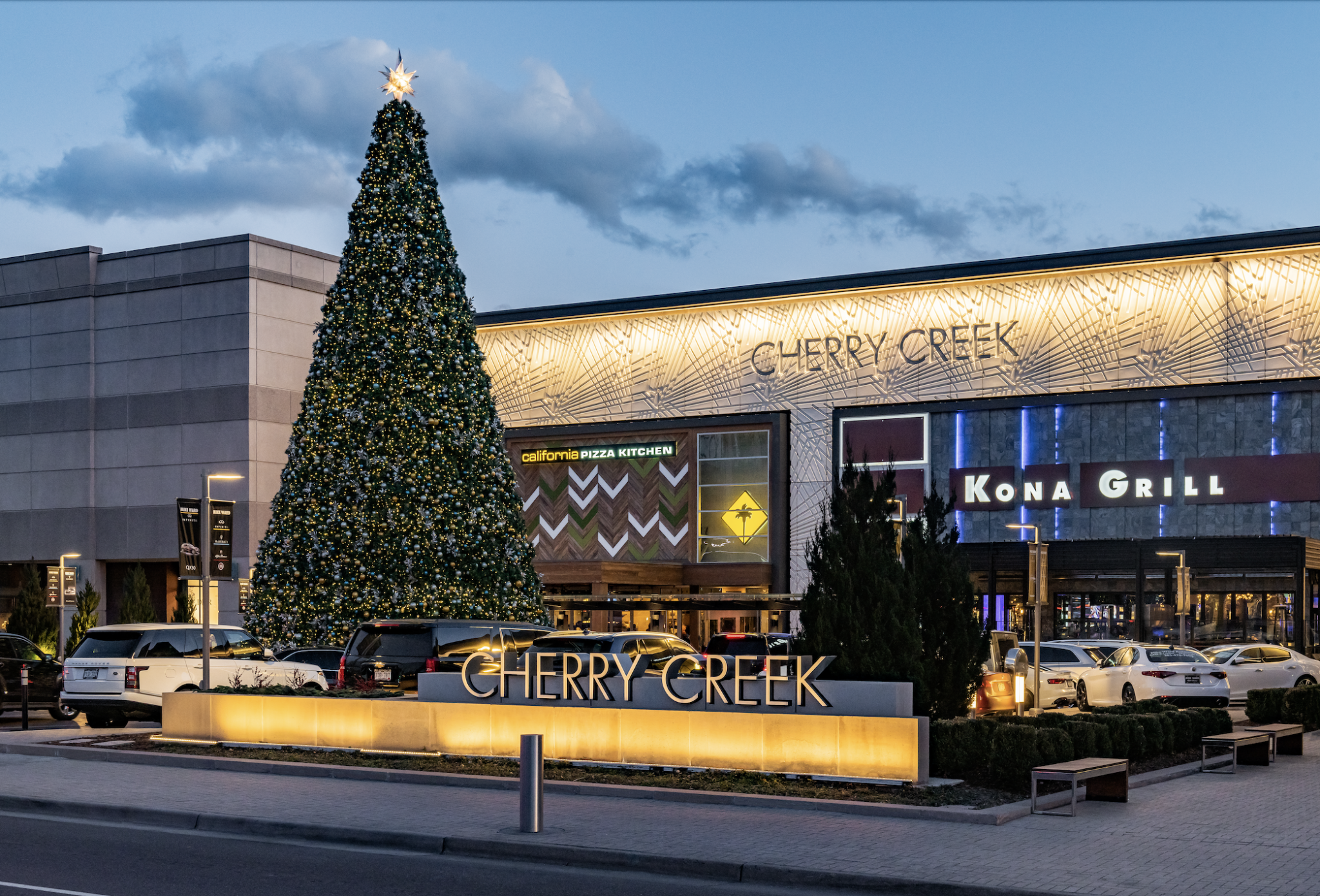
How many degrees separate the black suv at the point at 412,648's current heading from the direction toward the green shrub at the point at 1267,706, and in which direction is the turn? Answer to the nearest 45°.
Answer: approximately 45° to its right

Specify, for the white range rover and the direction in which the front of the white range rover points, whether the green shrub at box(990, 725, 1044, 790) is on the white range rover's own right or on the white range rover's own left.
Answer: on the white range rover's own right

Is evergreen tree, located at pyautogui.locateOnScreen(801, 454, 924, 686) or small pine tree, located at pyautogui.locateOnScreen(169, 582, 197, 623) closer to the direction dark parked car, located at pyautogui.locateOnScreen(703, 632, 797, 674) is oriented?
the small pine tree

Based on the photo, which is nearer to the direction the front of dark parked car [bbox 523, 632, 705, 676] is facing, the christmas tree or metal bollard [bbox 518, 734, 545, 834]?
the christmas tree

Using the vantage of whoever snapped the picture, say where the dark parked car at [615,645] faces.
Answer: facing away from the viewer and to the right of the viewer

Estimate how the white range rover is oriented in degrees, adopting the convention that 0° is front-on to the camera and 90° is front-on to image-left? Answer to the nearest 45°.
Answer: approximately 225°

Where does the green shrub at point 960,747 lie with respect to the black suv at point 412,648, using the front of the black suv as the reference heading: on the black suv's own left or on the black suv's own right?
on the black suv's own right
